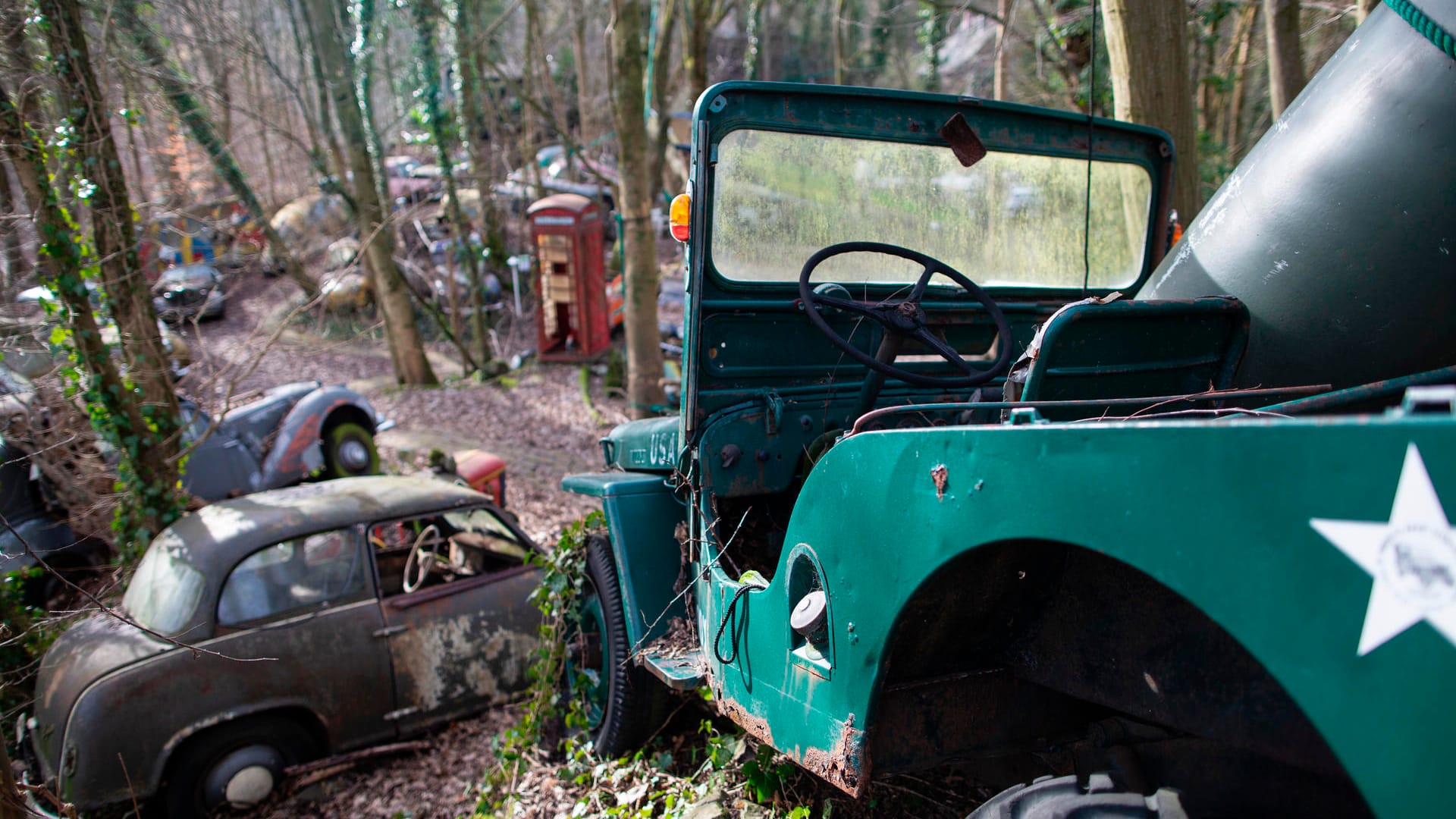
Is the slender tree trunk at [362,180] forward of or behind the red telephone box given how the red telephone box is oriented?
forward

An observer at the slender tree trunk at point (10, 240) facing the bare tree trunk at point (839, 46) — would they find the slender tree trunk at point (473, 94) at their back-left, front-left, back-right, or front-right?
front-left

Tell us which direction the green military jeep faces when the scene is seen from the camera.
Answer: facing away from the viewer and to the left of the viewer

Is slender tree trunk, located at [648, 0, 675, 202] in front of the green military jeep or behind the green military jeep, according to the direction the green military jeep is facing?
in front

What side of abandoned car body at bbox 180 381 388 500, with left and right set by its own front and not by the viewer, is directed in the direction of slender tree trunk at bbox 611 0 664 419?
front

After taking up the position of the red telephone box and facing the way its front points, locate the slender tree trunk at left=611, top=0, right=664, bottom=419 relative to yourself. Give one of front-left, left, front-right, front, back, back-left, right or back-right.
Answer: front-left

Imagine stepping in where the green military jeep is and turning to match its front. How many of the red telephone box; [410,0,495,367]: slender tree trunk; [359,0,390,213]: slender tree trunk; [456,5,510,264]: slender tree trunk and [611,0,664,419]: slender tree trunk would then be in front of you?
5

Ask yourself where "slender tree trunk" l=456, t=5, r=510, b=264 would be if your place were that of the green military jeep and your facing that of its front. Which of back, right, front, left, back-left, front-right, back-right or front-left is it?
front

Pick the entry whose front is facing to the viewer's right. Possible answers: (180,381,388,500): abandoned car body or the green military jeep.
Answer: the abandoned car body

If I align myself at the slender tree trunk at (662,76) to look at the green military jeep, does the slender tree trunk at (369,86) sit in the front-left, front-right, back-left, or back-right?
back-right

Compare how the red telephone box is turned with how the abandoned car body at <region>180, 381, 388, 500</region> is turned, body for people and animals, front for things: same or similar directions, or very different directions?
very different directions
